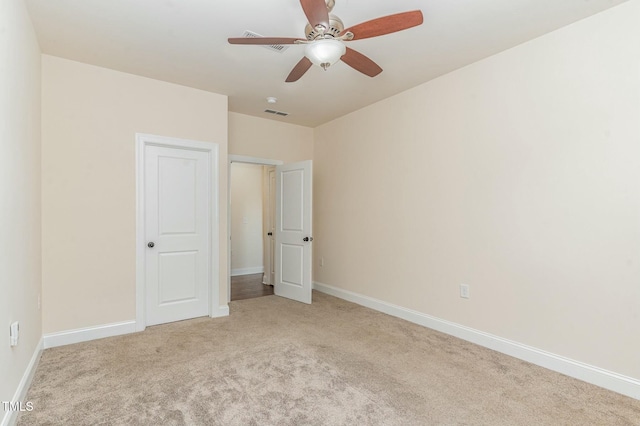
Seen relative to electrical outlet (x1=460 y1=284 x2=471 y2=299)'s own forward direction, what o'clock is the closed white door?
The closed white door is roughly at 1 o'clock from the electrical outlet.

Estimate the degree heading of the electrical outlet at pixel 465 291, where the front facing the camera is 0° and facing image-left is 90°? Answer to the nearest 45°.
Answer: approximately 45°

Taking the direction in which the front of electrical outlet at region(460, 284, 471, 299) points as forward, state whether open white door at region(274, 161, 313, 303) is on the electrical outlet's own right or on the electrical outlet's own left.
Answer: on the electrical outlet's own right
